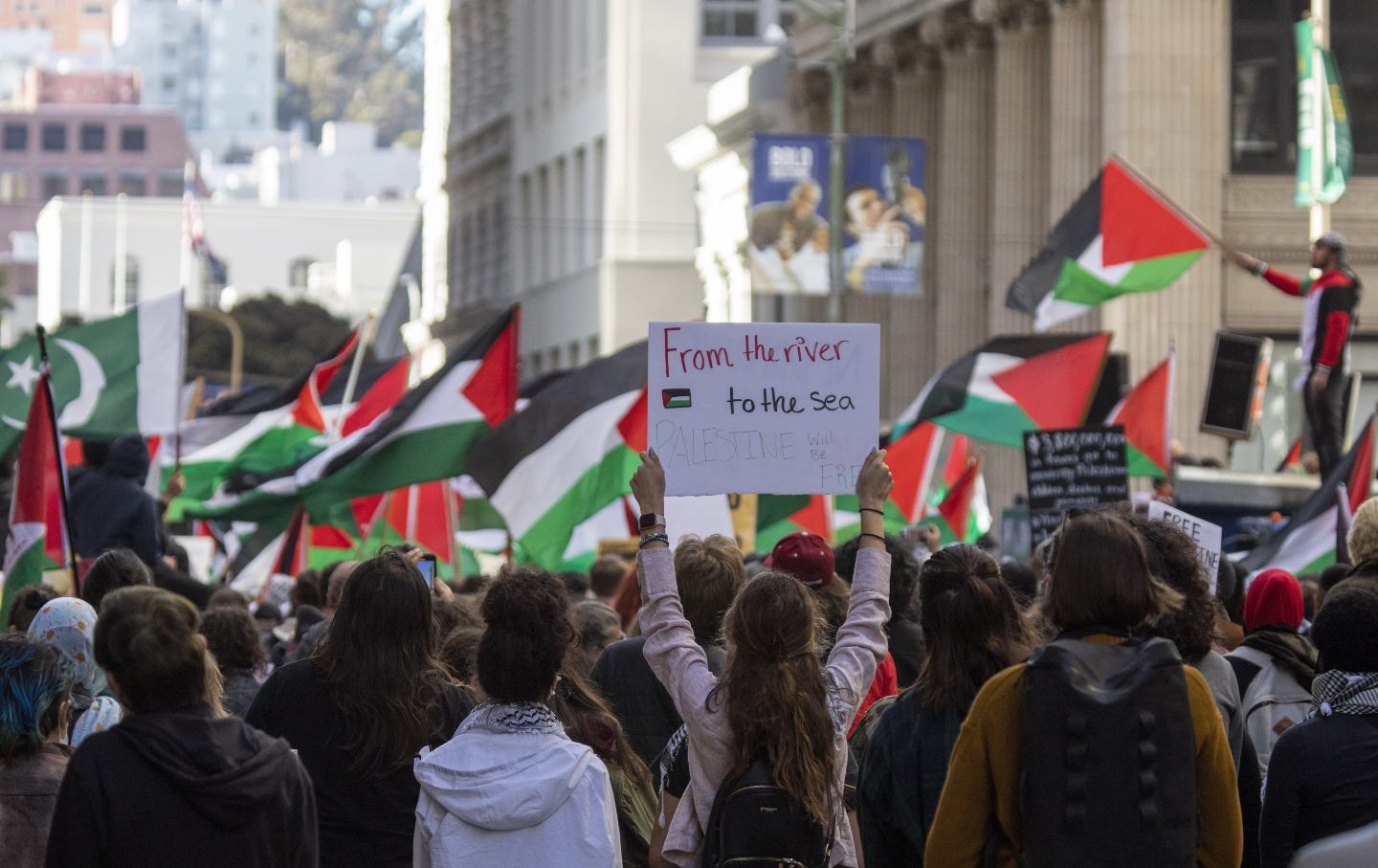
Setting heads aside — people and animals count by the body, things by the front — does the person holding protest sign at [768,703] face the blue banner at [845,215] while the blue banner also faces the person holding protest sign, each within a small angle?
yes

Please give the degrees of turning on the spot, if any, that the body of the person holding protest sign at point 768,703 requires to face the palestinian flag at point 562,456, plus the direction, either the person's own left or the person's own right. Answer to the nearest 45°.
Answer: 0° — they already face it

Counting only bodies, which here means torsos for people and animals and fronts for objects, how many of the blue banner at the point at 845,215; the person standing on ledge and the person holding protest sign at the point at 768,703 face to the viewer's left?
1

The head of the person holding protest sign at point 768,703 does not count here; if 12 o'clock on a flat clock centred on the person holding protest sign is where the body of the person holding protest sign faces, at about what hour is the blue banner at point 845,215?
The blue banner is roughly at 12 o'clock from the person holding protest sign.

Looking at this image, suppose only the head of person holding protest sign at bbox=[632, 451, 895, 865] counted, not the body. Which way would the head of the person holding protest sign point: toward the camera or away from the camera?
away from the camera

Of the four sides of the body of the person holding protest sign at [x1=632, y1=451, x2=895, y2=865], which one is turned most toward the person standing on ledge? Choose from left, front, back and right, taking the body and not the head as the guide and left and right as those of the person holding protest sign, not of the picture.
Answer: front

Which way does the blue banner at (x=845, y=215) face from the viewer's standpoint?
toward the camera

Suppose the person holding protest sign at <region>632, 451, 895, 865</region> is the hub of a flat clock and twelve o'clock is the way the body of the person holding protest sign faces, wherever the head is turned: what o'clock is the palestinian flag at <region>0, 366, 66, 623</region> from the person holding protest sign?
The palestinian flag is roughly at 11 o'clock from the person holding protest sign.

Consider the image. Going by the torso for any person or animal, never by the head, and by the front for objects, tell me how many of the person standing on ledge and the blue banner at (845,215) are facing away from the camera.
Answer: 0

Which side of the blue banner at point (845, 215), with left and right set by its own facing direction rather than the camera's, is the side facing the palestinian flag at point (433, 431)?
front

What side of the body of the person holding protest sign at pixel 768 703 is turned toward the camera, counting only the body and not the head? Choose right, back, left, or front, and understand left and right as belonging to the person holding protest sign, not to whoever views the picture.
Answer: back

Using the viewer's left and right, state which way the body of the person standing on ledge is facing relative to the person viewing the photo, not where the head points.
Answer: facing to the left of the viewer

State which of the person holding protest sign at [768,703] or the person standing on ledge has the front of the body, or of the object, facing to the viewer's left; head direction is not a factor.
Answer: the person standing on ledge

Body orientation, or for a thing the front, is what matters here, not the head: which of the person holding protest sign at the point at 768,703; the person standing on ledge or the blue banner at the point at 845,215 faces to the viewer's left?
the person standing on ledge
